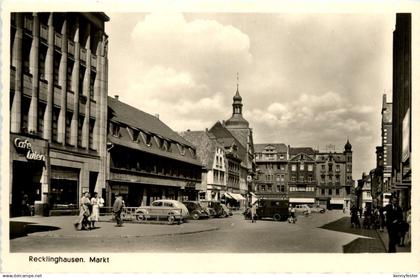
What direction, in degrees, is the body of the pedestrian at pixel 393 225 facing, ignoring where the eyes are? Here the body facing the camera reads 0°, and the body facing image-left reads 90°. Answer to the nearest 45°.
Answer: approximately 0°
